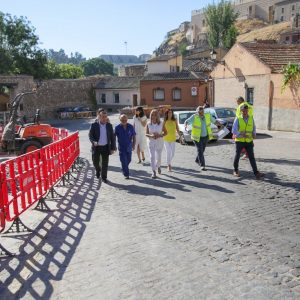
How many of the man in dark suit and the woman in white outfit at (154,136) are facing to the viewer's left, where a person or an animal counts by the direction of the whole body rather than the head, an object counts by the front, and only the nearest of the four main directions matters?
0

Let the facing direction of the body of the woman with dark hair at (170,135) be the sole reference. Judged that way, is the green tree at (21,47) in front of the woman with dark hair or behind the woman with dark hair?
behind

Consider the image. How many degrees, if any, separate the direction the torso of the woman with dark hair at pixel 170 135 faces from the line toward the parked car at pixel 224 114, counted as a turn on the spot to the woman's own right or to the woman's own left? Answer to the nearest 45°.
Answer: approximately 180°

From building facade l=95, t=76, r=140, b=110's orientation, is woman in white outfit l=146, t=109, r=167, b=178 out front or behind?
out front

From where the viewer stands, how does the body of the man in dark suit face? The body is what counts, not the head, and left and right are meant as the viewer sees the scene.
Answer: facing the viewer

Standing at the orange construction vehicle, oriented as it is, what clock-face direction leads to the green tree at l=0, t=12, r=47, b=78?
The green tree is roughly at 3 o'clock from the orange construction vehicle.

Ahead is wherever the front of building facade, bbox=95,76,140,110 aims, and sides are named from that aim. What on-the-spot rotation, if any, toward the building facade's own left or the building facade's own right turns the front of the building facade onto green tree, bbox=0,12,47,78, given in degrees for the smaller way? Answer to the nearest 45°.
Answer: approximately 90° to the building facade's own right

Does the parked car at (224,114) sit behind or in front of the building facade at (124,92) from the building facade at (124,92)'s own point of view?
in front

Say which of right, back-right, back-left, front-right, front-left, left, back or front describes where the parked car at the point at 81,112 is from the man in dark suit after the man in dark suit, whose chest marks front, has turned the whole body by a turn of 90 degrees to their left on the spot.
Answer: left

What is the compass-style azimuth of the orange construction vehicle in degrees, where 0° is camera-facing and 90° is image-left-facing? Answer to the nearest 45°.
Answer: approximately 90°

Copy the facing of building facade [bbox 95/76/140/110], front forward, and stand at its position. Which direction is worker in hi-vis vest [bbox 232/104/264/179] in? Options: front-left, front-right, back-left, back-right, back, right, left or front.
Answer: front

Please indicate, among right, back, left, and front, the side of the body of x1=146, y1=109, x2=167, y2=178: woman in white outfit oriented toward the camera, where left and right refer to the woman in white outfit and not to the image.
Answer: front

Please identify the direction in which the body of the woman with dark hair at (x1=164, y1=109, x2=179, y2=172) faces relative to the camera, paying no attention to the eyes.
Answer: toward the camera
